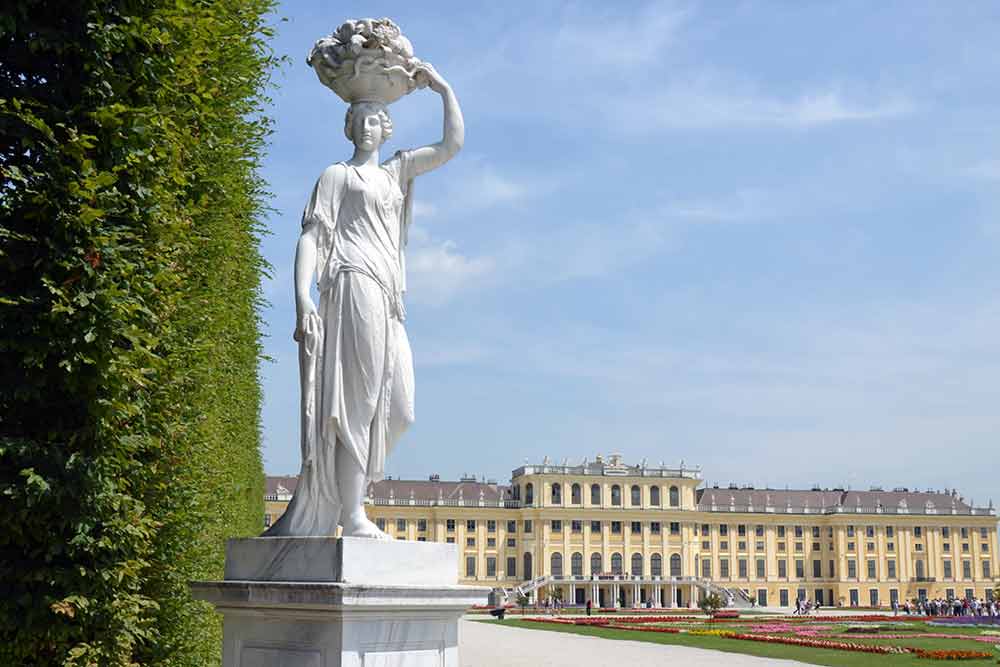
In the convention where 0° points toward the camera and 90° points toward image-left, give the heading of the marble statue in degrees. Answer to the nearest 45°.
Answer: approximately 0°

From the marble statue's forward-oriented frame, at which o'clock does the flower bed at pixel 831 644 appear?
The flower bed is roughly at 7 o'clock from the marble statue.

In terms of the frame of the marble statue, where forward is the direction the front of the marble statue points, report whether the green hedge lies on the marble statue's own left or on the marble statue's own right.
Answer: on the marble statue's own right
